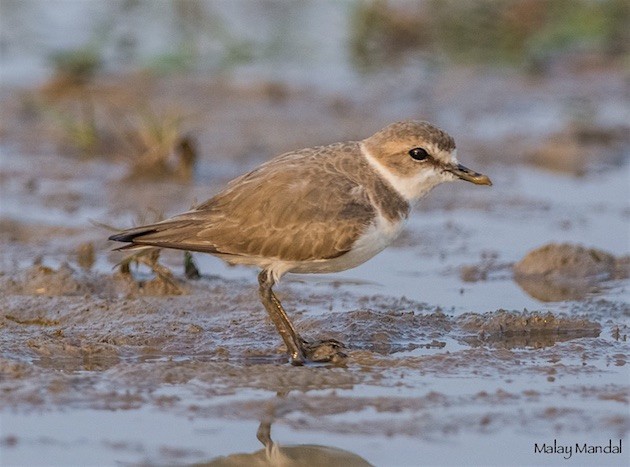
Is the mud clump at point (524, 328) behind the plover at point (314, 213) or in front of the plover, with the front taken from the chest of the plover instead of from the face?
in front

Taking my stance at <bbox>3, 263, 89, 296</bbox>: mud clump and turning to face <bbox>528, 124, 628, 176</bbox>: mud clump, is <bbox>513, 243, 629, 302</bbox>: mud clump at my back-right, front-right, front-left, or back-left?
front-right

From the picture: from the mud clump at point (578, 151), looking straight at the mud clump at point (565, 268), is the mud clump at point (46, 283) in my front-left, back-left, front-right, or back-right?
front-right

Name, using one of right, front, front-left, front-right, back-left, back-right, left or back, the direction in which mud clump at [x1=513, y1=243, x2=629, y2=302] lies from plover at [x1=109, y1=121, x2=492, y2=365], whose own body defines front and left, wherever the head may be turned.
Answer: front-left

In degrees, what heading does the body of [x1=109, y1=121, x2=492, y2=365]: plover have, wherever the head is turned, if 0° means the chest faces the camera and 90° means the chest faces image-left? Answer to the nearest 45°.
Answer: approximately 270°

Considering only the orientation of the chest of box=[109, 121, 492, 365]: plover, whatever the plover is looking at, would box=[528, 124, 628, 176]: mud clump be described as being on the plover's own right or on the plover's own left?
on the plover's own left

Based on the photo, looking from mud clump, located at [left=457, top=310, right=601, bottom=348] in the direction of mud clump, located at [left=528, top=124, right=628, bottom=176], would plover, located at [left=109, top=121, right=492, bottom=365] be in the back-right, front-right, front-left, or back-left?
back-left

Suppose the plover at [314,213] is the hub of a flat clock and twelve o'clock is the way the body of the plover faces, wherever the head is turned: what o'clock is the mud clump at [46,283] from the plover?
The mud clump is roughly at 7 o'clock from the plover.
